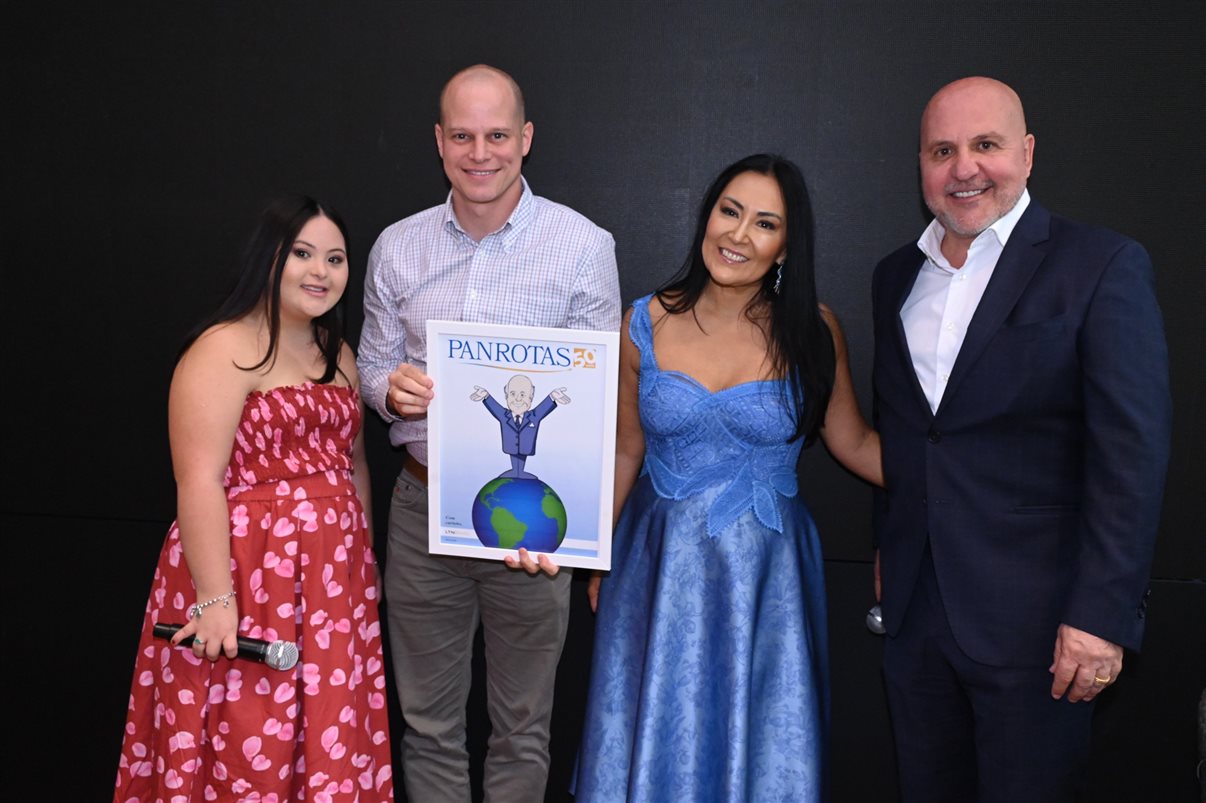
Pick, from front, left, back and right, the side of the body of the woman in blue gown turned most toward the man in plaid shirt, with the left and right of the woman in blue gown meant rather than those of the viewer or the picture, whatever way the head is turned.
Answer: right

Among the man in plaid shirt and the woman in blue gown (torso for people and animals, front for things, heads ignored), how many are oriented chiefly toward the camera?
2

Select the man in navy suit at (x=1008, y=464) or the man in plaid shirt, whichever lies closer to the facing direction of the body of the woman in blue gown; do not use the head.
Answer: the man in navy suit

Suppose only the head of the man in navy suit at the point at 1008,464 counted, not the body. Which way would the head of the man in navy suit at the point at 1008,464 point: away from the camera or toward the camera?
toward the camera

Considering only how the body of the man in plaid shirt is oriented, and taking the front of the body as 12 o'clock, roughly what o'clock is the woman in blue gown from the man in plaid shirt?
The woman in blue gown is roughly at 10 o'clock from the man in plaid shirt.

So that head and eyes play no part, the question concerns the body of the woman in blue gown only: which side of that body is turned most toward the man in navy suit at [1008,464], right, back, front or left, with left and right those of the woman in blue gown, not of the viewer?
left

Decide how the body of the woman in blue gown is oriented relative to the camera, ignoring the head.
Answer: toward the camera

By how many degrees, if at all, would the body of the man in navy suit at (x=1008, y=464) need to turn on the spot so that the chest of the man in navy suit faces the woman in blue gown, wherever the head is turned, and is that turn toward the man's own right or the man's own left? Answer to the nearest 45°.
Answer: approximately 45° to the man's own right

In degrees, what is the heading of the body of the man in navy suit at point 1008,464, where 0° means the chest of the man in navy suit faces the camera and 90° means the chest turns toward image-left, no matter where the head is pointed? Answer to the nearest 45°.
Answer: approximately 45°

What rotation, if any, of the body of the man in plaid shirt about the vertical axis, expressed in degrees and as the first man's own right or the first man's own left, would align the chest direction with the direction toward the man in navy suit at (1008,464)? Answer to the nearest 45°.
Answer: approximately 45° to the first man's own left

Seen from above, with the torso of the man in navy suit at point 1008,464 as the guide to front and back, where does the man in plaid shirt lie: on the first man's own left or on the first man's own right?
on the first man's own right

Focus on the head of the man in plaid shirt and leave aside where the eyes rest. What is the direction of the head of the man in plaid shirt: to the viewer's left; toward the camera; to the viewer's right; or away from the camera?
toward the camera

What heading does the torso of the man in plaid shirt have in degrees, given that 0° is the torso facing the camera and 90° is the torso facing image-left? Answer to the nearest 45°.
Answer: approximately 0°

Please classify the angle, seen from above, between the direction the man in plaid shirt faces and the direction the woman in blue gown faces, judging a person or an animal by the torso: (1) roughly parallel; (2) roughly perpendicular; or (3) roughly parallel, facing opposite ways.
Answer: roughly parallel

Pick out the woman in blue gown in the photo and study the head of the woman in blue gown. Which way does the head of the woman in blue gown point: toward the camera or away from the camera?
toward the camera
